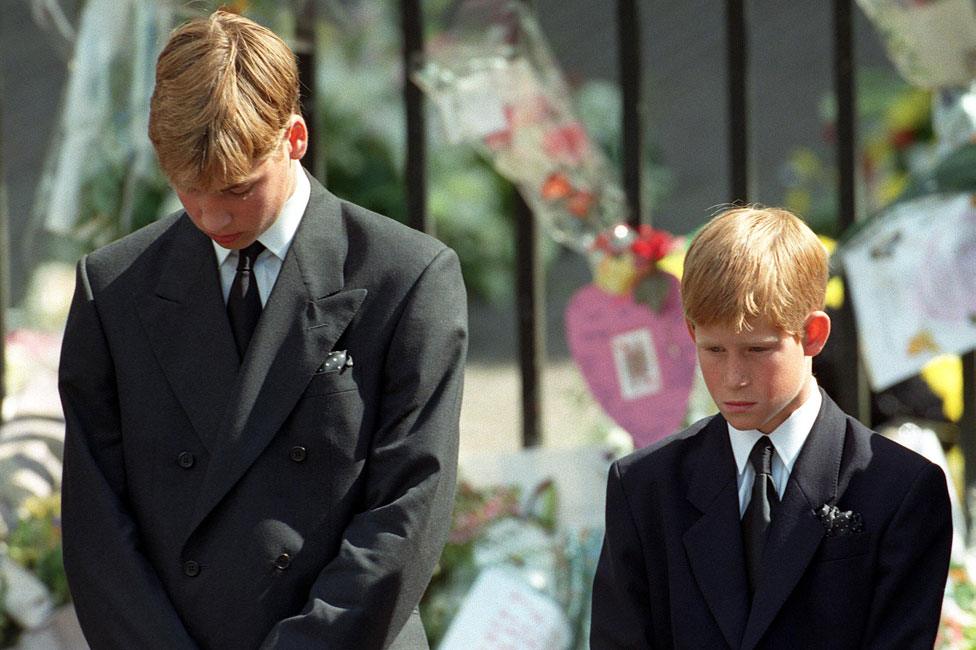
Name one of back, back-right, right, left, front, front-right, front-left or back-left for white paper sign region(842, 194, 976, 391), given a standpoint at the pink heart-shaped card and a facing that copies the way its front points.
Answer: left

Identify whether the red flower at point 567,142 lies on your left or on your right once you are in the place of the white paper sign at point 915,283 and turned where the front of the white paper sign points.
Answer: on your right

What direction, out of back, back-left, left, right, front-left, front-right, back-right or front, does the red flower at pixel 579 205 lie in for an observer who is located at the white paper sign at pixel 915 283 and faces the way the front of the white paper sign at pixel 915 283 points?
right

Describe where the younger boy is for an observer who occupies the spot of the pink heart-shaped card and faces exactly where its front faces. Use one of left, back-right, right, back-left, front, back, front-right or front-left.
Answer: front

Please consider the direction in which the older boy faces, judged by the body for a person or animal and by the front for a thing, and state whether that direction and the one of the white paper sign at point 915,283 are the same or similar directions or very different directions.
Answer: same or similar directions

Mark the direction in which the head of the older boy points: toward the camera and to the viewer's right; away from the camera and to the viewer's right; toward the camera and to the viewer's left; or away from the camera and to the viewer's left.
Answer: toward the camera and to the viewer's left

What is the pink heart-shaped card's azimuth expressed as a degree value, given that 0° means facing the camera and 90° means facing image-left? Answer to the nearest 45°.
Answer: approximately 0°

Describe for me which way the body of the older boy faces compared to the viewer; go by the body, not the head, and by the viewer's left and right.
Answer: facing the viewer

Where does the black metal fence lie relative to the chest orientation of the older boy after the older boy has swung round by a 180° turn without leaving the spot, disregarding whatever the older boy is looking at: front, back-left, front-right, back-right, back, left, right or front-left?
front-right

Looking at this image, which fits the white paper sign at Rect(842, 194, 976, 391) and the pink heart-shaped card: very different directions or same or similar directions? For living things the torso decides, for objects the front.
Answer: same or similar directions

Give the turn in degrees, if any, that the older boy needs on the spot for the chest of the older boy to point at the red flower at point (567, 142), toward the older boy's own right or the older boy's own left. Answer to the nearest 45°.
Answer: approximately 135° to the older boy's own left

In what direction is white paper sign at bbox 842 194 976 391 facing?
toward the camera

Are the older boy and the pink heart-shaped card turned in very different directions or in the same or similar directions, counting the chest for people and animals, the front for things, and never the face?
same or similar directions

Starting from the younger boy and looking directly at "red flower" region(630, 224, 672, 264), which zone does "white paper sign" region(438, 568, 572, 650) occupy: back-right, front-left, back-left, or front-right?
front-left

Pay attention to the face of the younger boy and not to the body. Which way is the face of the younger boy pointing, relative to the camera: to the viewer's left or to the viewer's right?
to the viewer's left
